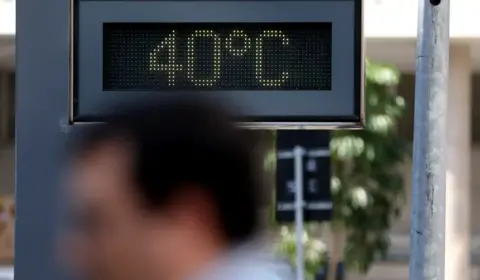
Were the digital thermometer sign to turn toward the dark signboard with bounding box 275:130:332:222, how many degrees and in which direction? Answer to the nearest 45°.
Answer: approximately 180°

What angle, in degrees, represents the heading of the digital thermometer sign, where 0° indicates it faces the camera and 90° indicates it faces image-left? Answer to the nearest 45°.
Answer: approximately 0°

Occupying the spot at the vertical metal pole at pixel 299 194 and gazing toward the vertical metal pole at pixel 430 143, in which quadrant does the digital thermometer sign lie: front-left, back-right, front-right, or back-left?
front-right

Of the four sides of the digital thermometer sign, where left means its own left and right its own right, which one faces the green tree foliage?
back

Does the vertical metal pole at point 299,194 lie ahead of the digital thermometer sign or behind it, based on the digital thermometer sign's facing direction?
behind
